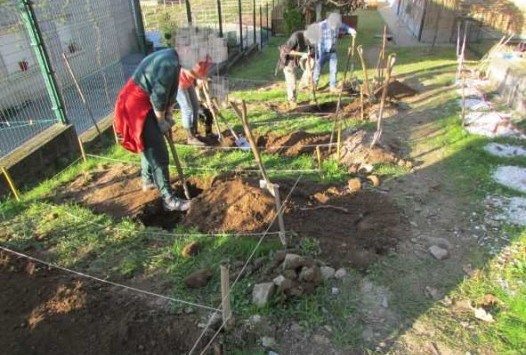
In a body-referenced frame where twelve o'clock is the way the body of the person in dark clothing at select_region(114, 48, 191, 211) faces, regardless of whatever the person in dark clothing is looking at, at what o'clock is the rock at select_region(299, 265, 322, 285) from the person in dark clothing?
The rock is roughly at 2 o'clock from the person in dark clothing.

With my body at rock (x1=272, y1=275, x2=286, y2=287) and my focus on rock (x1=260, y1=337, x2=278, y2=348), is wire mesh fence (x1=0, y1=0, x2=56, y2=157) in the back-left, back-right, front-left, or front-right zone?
back-right

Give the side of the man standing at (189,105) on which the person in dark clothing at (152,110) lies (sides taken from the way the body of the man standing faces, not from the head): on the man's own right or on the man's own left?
on the man's own right

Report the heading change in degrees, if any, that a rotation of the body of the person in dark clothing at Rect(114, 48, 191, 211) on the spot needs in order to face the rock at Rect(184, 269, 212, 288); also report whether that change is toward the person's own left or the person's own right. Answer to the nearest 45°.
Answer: approximately 90° to the person's own right

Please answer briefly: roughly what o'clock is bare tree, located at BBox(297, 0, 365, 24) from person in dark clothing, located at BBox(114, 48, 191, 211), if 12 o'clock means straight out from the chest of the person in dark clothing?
The bare tree is roughly at 10 o'clock from the person in dark clothing.

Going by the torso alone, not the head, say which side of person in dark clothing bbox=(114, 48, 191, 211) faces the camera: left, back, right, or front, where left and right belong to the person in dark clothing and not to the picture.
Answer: right

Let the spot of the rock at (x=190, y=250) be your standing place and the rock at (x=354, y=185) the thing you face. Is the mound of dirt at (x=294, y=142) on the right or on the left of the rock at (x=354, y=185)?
left
